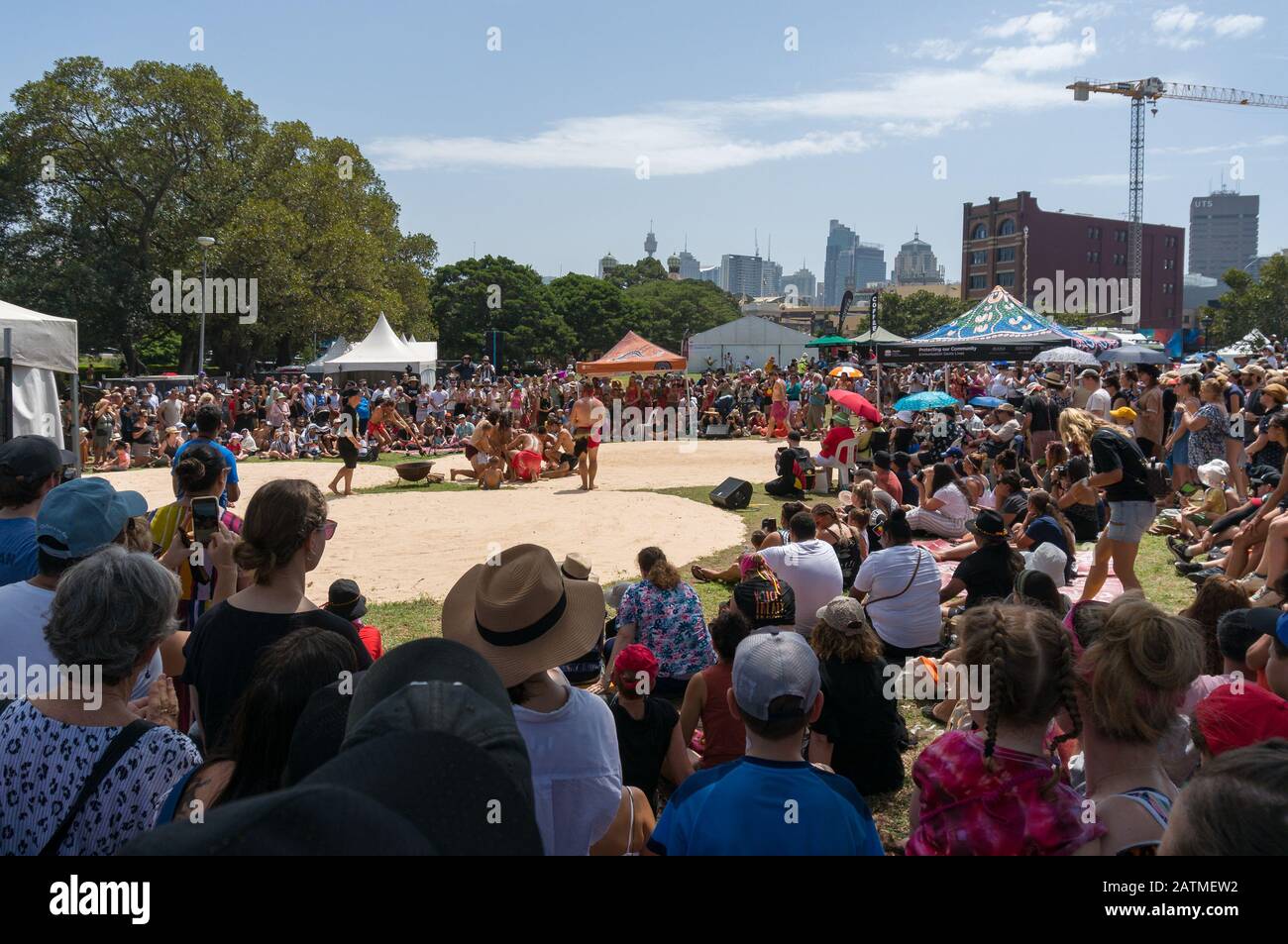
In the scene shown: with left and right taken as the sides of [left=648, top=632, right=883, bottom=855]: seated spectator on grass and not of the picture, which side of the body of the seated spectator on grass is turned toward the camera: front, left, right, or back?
back

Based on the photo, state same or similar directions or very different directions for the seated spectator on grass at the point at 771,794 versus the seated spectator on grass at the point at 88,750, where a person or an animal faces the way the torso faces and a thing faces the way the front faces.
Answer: same or similar directions

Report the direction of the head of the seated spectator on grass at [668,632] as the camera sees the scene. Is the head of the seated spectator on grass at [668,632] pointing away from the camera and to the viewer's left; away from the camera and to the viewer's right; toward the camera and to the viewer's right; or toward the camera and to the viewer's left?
away from the camera and to the viewer's left

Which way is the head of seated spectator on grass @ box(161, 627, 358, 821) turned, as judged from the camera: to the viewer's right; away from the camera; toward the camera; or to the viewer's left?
away from the camera

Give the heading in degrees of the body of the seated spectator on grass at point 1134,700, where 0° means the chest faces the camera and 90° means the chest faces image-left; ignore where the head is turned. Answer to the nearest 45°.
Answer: approximately 180°

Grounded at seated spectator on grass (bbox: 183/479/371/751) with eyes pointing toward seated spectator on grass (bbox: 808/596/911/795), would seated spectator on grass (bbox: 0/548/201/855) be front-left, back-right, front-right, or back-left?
back-right

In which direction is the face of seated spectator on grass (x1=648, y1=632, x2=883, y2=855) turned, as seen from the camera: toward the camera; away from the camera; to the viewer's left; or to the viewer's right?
away from the camera

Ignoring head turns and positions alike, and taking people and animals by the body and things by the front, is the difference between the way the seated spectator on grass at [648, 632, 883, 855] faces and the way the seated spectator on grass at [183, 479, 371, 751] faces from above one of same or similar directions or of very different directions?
same or similar directions

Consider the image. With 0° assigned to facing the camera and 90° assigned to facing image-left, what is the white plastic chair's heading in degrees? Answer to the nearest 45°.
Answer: approximately 135°

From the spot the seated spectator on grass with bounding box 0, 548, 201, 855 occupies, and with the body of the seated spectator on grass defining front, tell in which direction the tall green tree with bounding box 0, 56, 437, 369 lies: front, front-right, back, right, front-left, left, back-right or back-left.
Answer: front-left

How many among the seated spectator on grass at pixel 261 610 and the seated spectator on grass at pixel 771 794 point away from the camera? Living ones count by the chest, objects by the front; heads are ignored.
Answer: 2

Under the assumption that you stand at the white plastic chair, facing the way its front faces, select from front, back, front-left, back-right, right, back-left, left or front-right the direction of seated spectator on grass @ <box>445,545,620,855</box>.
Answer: back-left

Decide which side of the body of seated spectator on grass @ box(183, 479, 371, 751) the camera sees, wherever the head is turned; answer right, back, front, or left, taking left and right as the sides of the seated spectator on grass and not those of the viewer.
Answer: back
